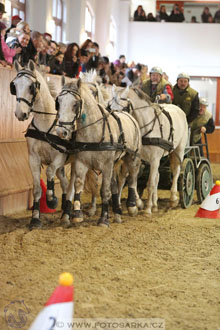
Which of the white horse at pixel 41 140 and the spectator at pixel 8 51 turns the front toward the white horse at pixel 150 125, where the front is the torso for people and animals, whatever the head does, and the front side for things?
the spectator

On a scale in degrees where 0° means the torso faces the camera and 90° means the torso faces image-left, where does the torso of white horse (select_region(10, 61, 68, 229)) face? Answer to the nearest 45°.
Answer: approximately 45°

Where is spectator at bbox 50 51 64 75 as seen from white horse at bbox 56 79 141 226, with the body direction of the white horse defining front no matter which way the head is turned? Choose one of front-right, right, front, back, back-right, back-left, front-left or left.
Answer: back-right

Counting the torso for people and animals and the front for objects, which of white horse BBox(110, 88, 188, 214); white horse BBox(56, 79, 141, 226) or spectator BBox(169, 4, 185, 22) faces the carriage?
the spectator

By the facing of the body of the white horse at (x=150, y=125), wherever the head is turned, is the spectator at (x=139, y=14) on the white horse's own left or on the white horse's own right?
on the white horse's own right

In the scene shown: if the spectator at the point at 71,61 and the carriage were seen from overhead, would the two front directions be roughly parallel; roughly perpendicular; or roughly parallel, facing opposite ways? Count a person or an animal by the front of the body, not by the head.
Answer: roughly perpendicular

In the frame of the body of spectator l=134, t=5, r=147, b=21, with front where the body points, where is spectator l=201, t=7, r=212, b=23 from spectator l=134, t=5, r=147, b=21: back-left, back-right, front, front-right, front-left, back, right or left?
left

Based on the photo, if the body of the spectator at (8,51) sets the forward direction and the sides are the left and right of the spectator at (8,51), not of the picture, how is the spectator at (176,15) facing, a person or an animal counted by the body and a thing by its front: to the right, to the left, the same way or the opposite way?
to the right

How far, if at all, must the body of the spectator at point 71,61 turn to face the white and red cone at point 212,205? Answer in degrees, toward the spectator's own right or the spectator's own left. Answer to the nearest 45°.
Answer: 0° — they already face it

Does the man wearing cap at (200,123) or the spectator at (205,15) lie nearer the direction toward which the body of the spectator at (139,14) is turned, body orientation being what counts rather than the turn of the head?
the man wearing cap
